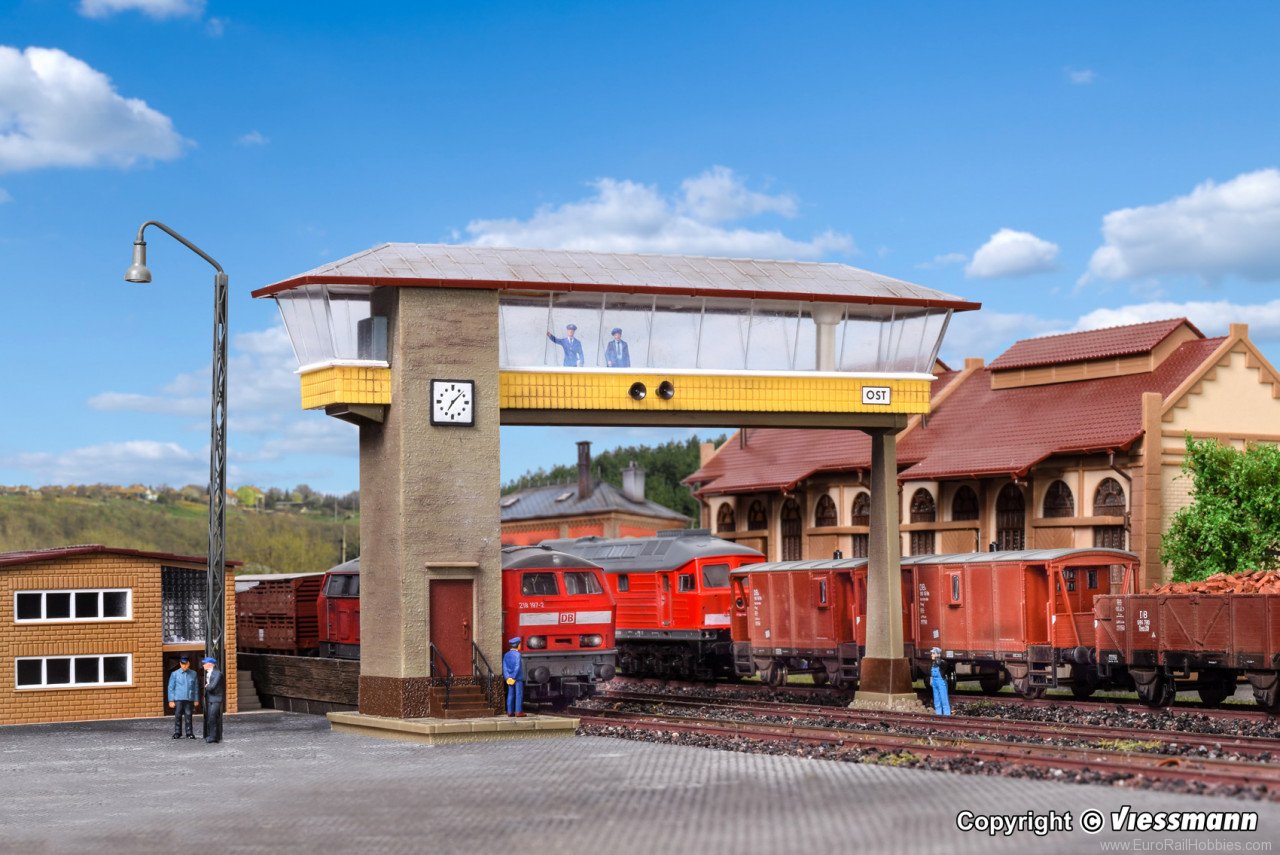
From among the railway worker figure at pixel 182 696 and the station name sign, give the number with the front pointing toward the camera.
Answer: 2

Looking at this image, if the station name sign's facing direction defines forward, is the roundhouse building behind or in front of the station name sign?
behind

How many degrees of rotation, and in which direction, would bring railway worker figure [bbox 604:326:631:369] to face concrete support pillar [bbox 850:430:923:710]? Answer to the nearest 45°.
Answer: approximately 135° to its left

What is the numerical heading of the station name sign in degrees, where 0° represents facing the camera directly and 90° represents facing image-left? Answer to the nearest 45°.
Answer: approximately 0°

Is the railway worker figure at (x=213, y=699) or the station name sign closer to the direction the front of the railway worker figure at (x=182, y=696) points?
the railway worker figure
